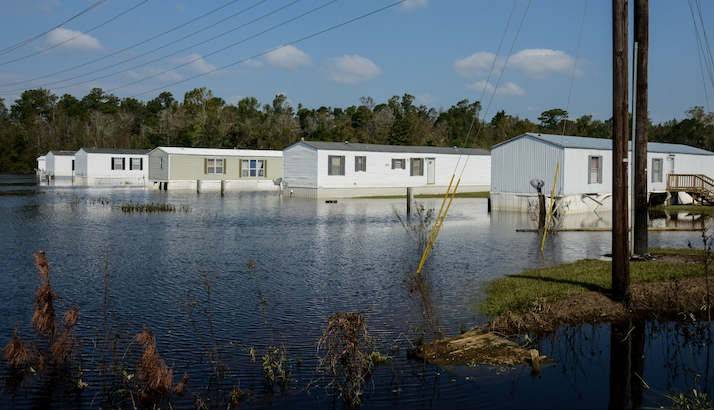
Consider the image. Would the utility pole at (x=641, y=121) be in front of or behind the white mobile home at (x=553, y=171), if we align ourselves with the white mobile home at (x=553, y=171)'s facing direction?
in front

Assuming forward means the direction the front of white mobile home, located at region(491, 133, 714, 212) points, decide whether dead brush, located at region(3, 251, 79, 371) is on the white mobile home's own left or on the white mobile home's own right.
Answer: on the white mobile home's own right

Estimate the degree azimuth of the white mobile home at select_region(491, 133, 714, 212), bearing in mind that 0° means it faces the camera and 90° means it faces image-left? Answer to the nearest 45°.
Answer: approximately 315°

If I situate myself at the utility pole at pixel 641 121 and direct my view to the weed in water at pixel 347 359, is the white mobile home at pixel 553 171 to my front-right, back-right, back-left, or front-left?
back-right

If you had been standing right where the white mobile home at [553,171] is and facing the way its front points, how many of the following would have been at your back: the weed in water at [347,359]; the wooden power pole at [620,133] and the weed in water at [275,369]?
0

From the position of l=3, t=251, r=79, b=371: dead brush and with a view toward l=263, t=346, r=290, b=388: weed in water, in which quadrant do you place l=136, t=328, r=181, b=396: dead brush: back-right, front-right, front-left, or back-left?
front-right

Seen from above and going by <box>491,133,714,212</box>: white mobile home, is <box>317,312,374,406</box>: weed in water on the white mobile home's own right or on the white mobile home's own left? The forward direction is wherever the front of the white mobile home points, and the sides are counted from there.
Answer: on the white mobile home's own right

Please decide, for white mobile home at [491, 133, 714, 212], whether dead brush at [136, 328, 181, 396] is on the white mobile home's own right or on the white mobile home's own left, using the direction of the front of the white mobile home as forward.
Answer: on the white mobile home's own right

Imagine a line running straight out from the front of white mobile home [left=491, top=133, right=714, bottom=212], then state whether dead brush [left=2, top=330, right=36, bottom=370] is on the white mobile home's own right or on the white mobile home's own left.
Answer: on the white mobile home's own right

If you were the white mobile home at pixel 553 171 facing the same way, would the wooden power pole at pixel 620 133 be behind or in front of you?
in front
